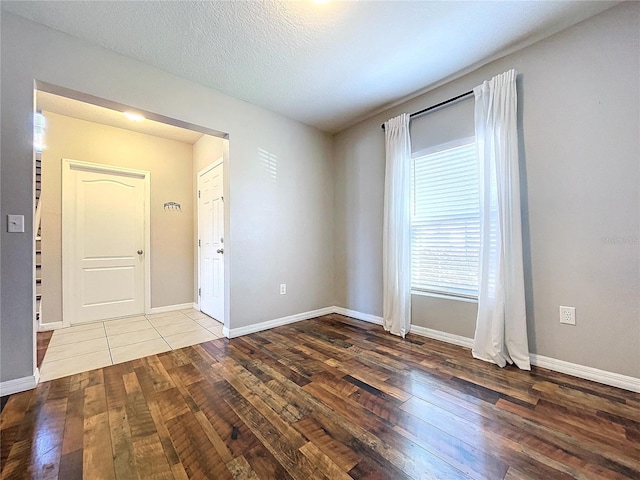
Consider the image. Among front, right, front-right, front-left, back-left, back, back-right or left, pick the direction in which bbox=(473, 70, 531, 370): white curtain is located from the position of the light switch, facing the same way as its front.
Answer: front-left

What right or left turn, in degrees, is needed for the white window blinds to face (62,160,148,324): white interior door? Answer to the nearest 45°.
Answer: approximately 45° to its right

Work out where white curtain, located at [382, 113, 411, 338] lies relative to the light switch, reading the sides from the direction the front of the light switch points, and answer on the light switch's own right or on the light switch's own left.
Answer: on the light switch's own left

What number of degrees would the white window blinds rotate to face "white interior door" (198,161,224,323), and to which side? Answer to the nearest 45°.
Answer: approximately 45° to its right

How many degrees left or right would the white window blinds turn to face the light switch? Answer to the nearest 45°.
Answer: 0° — it already faces it

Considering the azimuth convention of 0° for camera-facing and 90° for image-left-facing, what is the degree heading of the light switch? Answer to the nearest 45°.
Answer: approximately 0°

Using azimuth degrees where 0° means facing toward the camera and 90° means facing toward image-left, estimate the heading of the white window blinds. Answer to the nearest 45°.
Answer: approximately 45°

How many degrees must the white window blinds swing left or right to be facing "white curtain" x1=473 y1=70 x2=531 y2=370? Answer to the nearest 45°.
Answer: approximately 90° to its left

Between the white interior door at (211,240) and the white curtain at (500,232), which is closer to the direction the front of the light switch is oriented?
the white curtain
